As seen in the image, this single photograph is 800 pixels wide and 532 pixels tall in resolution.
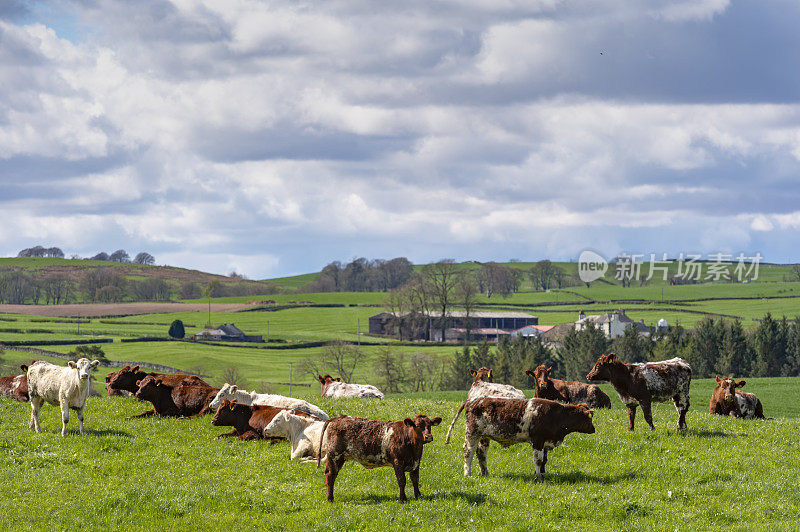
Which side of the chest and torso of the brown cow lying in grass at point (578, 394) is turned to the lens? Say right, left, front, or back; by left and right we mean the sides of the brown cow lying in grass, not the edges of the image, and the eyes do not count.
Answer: left

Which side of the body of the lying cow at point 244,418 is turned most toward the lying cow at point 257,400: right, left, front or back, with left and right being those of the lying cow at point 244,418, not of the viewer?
right

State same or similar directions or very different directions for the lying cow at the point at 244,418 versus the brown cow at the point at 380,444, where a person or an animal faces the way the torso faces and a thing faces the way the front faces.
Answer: very different directions

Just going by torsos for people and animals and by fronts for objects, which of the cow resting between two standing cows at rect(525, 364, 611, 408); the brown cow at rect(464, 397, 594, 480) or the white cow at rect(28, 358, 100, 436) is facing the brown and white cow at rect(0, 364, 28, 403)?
the cow resting between two standing cows

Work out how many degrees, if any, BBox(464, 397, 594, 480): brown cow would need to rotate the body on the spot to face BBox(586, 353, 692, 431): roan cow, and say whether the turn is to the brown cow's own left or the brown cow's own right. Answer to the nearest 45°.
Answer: approximately 45° to the brown cow's own left

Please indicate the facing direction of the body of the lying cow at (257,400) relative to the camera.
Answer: to the viewer's left

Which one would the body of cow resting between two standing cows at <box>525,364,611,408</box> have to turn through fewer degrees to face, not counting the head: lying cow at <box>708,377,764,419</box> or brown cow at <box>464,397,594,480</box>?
the brown cow

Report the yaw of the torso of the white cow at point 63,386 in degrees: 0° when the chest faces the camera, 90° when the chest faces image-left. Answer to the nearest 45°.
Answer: approximately 315°

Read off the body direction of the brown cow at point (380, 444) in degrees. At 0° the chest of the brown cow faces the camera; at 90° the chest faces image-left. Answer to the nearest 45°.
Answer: approximately 270°

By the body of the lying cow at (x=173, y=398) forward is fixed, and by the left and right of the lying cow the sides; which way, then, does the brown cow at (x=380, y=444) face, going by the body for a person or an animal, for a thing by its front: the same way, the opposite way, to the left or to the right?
the opposite way

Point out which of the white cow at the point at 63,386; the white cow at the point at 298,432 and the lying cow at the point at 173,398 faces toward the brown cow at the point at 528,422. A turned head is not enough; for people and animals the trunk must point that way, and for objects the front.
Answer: the white cow at the point at 63,386

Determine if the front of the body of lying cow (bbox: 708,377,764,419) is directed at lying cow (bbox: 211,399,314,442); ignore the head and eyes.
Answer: yes

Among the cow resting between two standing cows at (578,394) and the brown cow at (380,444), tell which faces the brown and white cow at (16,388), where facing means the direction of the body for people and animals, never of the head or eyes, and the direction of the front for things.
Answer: the cow resting between two standing cows

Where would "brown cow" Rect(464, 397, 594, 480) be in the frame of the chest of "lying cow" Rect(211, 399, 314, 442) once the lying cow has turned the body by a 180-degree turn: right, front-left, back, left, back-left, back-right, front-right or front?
front-right

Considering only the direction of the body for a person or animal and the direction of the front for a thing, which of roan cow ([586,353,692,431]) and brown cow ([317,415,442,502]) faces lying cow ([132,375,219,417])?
the roan cow

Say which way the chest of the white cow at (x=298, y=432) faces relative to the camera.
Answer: to the viewer's left

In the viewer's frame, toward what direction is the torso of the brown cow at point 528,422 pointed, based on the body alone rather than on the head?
to the viewer's right
